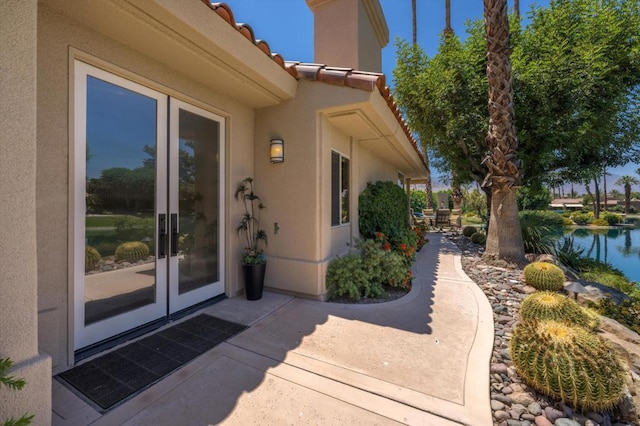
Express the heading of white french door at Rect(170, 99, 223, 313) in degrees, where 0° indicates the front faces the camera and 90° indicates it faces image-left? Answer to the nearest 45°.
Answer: approximately 315°

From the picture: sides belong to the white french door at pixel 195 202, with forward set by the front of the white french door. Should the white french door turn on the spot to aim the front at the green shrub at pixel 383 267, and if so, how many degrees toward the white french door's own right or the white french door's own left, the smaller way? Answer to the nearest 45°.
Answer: approximately 45° to the white french door's own left

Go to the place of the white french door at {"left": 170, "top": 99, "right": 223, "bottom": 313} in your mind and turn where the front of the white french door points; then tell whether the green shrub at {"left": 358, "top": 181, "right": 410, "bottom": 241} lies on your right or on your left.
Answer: on your left

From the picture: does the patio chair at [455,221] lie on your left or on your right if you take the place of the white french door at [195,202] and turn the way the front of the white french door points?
on your left

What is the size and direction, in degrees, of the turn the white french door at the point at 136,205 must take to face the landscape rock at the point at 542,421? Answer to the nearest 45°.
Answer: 0° — it already faces it

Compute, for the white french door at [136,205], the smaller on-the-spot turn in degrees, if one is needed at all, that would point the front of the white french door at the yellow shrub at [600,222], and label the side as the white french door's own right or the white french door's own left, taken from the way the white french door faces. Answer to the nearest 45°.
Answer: approximately 45° to the white french door's own left

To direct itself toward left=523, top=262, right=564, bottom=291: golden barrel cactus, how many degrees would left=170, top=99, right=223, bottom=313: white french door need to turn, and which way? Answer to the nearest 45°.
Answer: approximately 45° to its left

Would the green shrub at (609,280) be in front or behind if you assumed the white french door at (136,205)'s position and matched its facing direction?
in front

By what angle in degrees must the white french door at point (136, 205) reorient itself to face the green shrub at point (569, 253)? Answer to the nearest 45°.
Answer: approximately 45° to its left

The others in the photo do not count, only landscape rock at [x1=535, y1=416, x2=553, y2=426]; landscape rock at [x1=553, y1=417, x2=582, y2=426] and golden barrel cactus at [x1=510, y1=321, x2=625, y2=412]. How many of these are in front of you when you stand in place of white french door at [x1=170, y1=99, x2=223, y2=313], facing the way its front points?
3

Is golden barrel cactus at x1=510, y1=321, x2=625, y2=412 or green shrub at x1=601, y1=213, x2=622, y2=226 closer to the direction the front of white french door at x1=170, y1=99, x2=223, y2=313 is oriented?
the golden barrel cactus

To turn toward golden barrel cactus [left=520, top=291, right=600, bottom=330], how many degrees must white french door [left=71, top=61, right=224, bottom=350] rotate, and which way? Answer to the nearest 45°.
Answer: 0° — it already faces it
